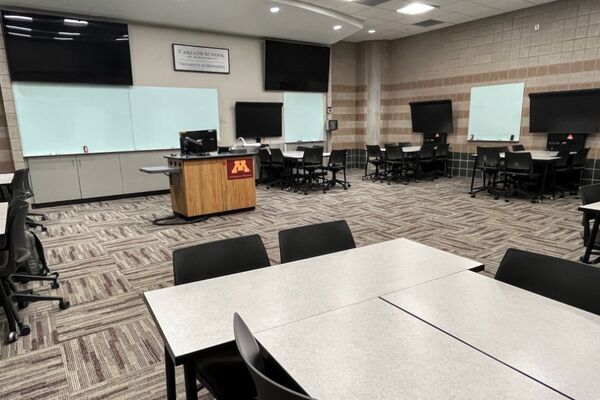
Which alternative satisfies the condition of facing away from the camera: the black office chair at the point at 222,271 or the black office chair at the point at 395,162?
the black office chair at the point at 395,162

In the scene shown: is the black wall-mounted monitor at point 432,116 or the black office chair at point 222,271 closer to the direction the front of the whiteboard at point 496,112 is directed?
the black office chair

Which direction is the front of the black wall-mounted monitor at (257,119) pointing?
toward the camera

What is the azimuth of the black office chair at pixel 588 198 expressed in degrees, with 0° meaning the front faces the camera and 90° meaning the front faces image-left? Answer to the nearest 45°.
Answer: approximately 315°

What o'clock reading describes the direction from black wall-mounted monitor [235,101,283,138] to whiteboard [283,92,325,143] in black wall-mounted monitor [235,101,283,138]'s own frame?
The whiteboard is roughly at 8 o'clock from the black wall-mounted monitor.

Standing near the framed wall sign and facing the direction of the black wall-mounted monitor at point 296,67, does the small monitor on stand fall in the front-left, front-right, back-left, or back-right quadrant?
back-right

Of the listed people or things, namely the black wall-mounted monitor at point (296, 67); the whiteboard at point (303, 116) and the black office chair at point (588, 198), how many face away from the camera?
0

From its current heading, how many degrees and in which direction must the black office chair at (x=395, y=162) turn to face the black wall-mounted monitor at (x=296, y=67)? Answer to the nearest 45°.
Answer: approximately 90° to its left

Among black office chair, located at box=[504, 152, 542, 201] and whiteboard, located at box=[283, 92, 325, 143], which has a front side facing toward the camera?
the whiteboard

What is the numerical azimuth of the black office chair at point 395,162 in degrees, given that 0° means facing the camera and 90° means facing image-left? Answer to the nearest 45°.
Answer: approximately 180°

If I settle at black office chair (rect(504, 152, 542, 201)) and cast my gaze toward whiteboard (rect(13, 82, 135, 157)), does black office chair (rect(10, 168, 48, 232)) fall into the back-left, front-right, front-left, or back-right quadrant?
front-left

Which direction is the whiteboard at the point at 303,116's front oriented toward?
toward the camera

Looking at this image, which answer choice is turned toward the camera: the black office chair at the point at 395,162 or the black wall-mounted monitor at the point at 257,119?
the black wall-mounted monitor

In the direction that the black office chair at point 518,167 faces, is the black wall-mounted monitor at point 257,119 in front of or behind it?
behind

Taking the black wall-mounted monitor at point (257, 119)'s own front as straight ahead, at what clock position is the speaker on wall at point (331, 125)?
The speaker on wall is roughly at 8 o'clock from the black wall-mounted monitor.

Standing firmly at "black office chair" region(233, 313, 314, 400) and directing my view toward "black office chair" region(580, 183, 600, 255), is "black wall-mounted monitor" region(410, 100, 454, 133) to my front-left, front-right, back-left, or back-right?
front-left

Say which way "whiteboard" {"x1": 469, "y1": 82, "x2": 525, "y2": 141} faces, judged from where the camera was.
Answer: facing the viewer and to the left of the viewer

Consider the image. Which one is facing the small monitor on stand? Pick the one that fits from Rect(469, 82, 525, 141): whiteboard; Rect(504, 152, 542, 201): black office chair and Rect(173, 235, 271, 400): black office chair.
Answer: the whiteboard

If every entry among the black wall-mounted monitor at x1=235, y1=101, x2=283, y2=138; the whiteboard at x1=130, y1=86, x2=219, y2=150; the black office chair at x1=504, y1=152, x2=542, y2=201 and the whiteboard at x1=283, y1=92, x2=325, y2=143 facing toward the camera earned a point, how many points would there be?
3
